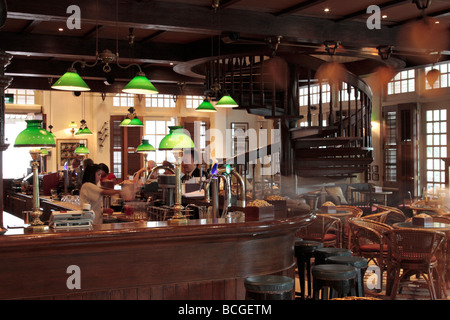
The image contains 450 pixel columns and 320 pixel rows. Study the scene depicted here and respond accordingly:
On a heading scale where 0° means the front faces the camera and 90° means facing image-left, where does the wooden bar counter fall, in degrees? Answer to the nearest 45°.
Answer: approximately 0°

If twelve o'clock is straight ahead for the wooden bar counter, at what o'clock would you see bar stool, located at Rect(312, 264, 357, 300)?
The bar stool is roughly at 9 o'clock from the wooden bar counter.

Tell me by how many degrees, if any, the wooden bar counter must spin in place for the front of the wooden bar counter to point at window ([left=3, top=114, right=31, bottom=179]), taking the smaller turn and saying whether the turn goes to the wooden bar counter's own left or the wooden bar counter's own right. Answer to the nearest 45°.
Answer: approximately 180°

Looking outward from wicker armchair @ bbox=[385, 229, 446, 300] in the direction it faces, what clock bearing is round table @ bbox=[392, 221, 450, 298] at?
The round table is roughly at 1 o'clock from the wicker armchair.

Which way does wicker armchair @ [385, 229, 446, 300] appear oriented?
away from the camera

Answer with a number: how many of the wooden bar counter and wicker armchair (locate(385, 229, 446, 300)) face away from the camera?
1

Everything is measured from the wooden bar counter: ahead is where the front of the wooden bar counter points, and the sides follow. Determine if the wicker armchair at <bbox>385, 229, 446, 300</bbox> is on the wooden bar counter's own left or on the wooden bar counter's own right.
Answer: on the wooden bar counter's own left
